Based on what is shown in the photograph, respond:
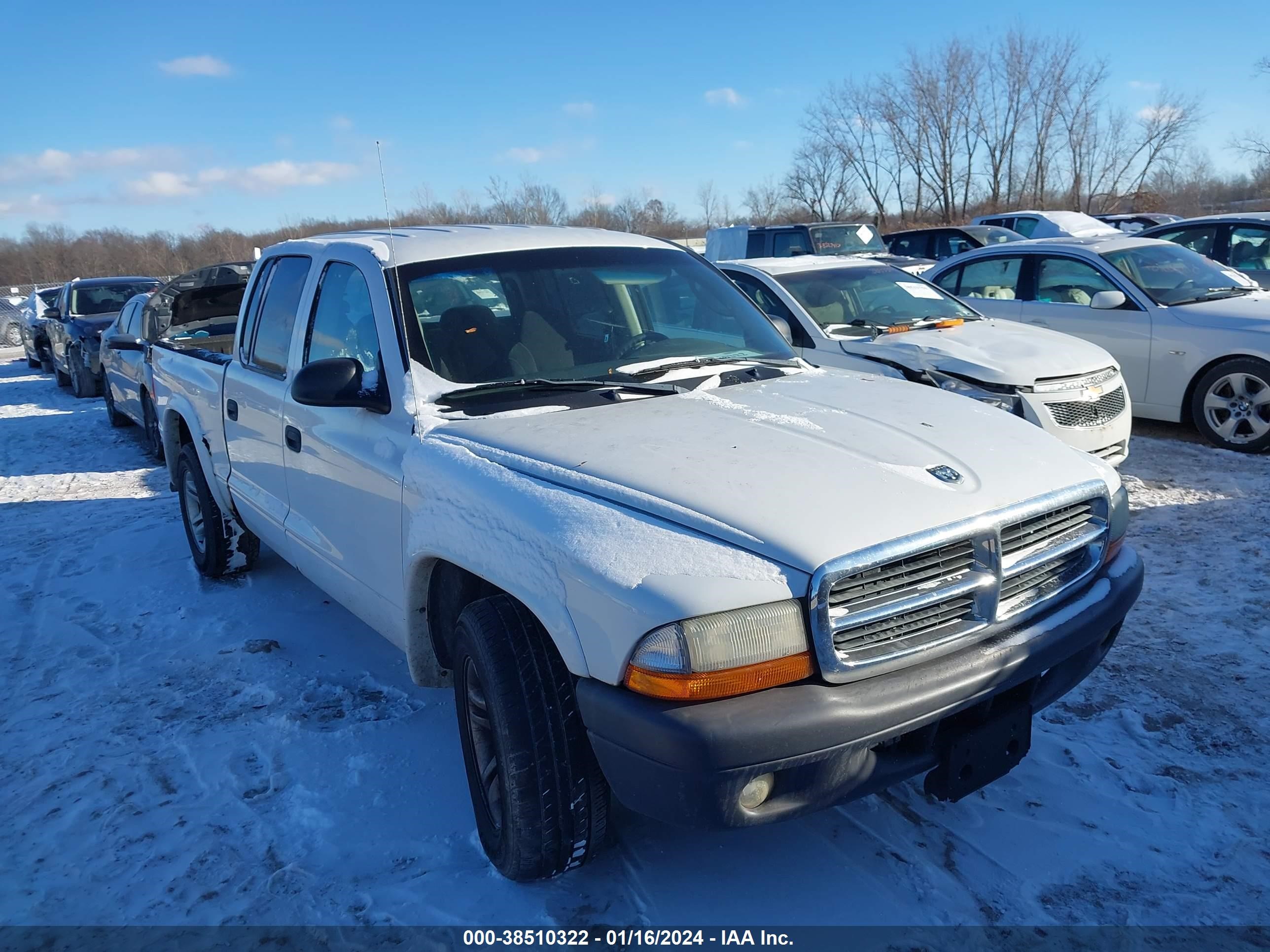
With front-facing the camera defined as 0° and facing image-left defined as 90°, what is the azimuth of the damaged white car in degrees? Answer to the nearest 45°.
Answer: approximately 315°

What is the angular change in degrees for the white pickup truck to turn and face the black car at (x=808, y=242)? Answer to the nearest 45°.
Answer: approximately 135° to its left

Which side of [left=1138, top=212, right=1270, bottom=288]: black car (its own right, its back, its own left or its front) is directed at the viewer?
right

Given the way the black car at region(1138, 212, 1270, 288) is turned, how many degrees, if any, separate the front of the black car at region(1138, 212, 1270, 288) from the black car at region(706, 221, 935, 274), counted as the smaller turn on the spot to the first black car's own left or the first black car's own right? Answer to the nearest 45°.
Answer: approximately 135° to the first black car's own left

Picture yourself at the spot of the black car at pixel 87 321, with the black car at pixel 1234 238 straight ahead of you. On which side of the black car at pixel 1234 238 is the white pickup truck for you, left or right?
right

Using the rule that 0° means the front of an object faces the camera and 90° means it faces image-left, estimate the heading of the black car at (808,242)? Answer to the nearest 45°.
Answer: approximately 315°

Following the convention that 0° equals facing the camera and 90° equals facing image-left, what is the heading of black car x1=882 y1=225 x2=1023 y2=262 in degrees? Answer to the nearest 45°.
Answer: approximately 315°

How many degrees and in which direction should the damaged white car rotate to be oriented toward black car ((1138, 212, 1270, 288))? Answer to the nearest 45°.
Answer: approximately 90° to its left

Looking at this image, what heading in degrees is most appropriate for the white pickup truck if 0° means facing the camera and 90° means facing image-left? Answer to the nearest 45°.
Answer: approximately 315°

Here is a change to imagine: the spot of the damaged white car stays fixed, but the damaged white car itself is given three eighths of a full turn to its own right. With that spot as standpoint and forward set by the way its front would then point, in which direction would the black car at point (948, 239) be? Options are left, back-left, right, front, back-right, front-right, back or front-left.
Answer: right

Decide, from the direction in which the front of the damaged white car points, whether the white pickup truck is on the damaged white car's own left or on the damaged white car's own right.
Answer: on the damaged white car's own right
